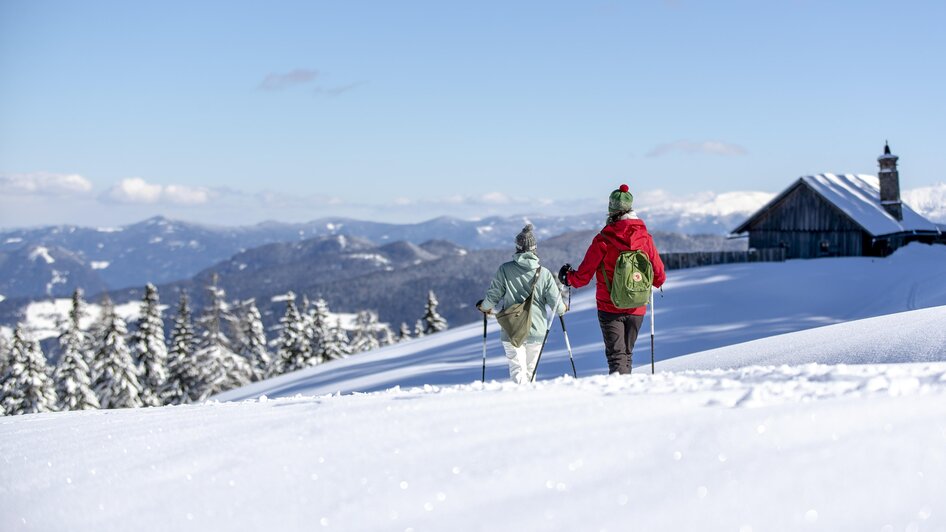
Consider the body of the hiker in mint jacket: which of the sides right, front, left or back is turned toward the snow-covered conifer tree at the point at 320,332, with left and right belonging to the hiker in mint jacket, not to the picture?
front

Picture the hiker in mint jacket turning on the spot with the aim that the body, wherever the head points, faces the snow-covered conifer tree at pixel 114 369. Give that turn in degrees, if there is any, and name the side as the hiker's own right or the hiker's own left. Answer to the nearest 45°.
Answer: approximately 45° to the hiker's own left

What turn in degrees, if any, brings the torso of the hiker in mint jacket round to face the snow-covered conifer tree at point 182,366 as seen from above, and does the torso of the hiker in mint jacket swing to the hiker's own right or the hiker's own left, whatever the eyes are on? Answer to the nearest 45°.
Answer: approximately 45° to the hiker's own left

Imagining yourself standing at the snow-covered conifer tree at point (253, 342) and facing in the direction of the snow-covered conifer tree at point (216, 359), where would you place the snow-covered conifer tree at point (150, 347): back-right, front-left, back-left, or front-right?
front-right

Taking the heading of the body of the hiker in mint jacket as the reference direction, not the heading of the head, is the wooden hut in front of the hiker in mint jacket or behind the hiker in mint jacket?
in front

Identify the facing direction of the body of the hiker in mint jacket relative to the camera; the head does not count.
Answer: away from the camera

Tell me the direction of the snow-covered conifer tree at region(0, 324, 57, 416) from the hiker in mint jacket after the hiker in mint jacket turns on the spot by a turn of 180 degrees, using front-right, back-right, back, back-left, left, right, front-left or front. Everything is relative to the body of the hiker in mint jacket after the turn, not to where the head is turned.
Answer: back-right

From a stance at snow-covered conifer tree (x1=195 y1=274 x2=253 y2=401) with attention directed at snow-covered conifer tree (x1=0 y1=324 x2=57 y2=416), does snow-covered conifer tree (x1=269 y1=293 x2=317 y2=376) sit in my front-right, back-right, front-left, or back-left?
back-right

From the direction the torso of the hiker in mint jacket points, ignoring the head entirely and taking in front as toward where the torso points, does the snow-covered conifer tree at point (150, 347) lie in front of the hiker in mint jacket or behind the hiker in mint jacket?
in front
